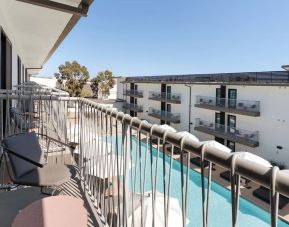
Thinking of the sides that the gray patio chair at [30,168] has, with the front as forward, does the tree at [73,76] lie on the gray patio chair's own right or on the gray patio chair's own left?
on the gray patio chair's own left

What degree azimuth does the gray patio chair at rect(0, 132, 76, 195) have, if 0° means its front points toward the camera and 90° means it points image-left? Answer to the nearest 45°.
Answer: approximately 315°

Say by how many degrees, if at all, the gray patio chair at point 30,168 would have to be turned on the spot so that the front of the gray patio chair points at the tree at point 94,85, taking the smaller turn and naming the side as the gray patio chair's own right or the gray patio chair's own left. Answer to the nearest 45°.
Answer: approximately 135° to the gray patio chair's own left

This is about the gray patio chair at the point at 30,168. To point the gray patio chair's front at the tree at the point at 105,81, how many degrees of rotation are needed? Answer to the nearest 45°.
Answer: approximately 135° to its left

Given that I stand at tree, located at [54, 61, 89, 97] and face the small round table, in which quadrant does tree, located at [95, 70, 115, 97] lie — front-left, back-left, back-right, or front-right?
back-left
